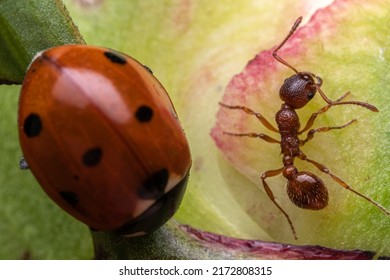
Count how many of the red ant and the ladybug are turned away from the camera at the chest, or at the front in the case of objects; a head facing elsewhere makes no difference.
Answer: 1

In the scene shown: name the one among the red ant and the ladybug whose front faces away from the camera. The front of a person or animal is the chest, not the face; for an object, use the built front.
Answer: the red ant

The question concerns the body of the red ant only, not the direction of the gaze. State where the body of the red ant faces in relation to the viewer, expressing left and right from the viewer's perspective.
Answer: facing away from the viewer
